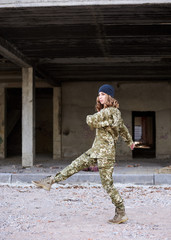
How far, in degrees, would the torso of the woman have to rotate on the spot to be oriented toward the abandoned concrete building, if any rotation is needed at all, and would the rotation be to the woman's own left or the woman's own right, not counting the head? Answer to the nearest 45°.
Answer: approximately 90° to the woman's own right

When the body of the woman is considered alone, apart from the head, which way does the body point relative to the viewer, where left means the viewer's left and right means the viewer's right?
facing to the left of the viewer
